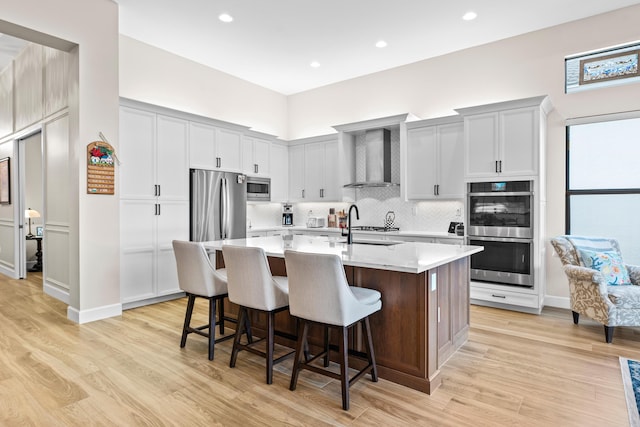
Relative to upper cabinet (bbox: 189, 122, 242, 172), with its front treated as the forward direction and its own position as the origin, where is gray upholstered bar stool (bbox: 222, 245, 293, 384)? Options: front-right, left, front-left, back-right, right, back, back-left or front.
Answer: front-right

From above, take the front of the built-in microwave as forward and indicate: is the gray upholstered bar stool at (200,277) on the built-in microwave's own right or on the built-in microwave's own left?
on the built-in microwave's own right

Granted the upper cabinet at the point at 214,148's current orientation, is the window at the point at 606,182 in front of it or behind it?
in front

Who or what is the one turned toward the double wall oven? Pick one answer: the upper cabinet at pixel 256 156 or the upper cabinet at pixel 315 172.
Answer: the upper cabinet at pixel 256 156

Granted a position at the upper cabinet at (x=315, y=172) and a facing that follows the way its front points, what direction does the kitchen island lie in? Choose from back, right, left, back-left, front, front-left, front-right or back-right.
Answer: front-left

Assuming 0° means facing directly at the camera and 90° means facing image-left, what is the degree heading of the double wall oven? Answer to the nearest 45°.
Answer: approximately 0°

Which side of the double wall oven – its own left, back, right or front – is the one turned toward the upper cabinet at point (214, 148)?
right

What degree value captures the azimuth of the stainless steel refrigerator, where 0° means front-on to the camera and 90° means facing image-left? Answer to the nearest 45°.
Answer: approximately 315°

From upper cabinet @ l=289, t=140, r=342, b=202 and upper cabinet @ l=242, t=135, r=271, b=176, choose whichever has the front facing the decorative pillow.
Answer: upper cabinet @ l=242, t=135, r=271, b=176
